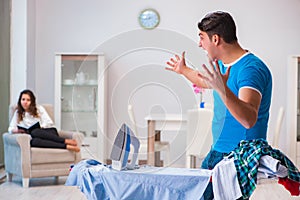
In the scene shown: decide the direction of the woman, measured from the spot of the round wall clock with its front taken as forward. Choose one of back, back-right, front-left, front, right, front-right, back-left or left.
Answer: front-right

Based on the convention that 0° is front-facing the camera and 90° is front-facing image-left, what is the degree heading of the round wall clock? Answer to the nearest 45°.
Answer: approximately 0°

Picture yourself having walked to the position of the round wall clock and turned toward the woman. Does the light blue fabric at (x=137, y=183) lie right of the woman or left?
left

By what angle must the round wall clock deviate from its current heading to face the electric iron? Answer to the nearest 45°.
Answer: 0° — it already faces it

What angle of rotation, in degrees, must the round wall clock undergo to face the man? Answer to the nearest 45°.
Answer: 0° — it already faces them

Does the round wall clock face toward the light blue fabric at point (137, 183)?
yes
